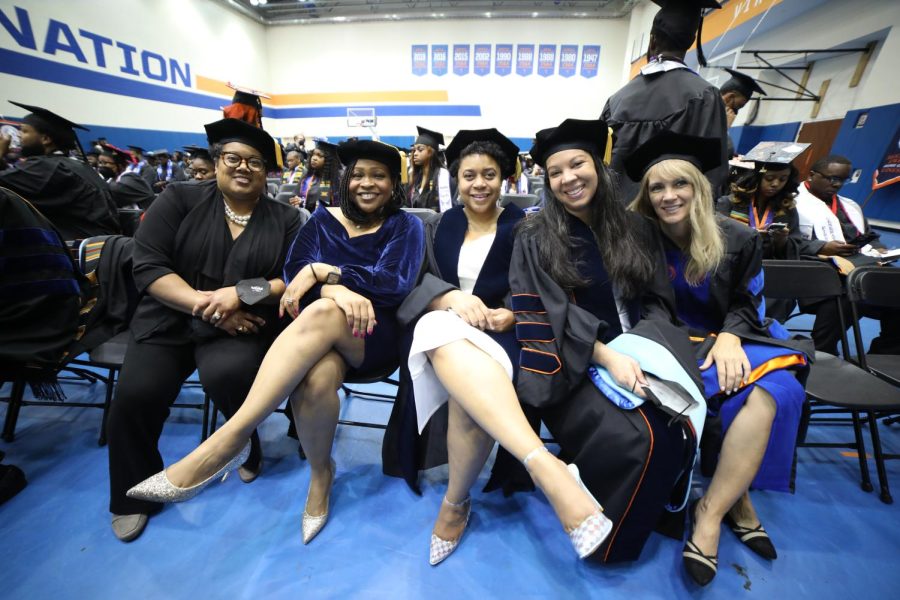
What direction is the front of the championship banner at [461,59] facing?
toward the camera

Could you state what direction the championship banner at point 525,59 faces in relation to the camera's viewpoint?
facing the viewer

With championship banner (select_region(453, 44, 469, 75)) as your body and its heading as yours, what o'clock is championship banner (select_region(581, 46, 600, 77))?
championship banner (select_region(581, 46, 600, 77)) is roughly at 9 o'clock from championship banner (select_region(453, 44, 469, 75)).

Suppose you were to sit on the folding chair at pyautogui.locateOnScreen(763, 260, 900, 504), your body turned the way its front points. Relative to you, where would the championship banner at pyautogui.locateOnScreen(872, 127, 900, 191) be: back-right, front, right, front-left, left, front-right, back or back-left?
back-left

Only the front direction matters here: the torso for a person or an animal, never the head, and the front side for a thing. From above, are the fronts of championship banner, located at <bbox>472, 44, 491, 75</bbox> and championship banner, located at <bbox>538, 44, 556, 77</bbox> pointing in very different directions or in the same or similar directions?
same or similar directions

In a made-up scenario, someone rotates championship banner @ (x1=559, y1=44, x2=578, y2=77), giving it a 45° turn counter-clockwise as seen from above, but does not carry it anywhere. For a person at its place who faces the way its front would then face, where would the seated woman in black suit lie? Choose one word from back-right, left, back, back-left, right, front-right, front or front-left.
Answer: front-right

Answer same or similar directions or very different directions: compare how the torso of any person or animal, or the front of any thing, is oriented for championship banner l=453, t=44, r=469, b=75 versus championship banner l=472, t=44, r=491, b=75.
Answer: same or similar directions

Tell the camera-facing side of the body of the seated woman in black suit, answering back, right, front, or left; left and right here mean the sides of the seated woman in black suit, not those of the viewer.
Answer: front

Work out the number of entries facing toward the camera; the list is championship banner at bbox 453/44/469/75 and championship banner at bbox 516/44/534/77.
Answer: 2

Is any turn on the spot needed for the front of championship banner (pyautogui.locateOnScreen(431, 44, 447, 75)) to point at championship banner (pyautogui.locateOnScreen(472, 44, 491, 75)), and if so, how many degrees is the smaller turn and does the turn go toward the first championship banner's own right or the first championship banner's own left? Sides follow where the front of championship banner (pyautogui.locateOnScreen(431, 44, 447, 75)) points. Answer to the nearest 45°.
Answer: approximately 90° to the first championship banner's own left

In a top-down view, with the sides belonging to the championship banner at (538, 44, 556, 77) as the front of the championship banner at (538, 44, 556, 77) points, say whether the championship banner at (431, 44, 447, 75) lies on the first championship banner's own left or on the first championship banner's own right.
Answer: on the first championship banner's own right

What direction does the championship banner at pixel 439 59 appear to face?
toward the camera

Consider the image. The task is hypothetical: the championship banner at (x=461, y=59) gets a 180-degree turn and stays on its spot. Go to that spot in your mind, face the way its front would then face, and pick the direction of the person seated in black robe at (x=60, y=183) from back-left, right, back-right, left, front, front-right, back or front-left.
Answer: back

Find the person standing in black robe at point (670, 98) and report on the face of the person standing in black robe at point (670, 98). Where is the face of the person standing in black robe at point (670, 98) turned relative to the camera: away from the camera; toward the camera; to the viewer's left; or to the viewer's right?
away from the camera
